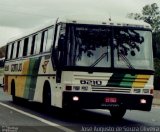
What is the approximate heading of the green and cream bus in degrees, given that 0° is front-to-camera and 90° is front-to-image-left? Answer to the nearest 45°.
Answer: approximately 315°
